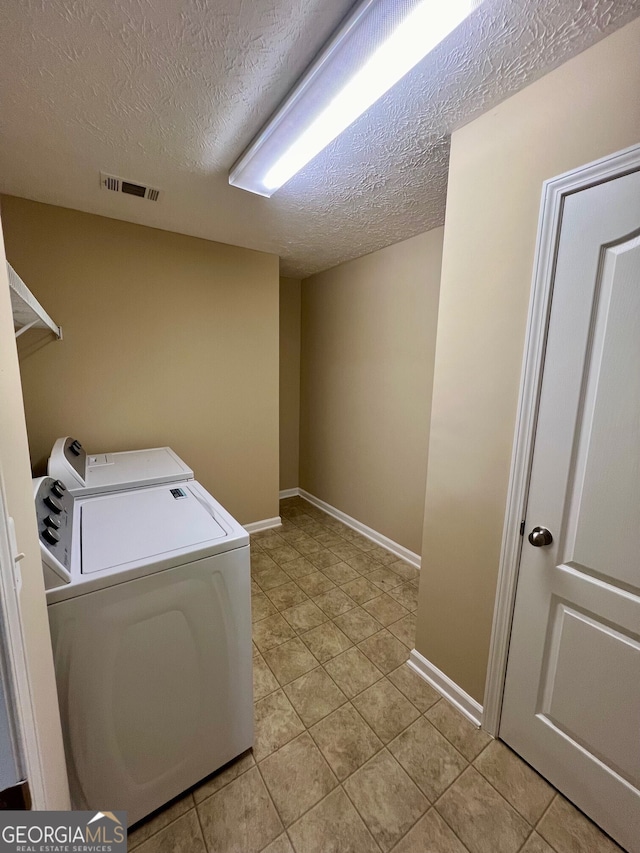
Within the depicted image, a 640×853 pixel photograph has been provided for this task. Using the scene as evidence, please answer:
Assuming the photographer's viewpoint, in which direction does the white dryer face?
facing to the right of the viewer

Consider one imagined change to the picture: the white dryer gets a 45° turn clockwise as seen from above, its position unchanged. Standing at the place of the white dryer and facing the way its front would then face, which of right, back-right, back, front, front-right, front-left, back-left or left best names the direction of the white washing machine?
front-right

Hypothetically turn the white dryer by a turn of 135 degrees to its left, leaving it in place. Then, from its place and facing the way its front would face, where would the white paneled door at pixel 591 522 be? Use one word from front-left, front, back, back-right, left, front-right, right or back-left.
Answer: back

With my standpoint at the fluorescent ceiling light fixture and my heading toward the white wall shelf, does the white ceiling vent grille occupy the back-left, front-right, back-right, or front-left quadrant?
front-right
